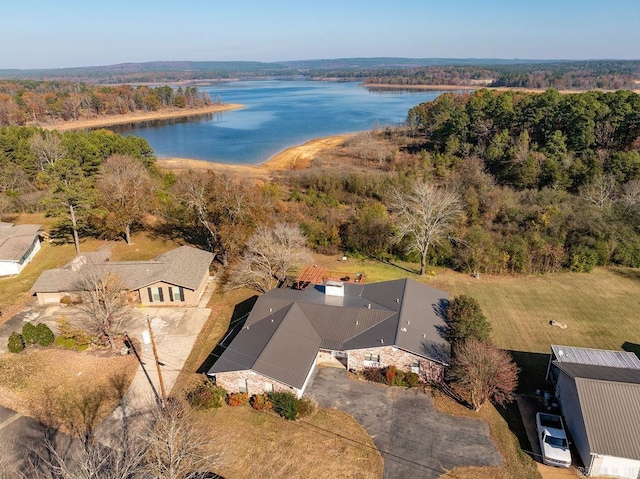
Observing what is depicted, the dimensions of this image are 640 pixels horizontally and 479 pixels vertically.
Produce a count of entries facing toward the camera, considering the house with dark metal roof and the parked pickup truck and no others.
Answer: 2

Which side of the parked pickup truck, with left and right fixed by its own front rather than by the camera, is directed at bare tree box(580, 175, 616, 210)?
back

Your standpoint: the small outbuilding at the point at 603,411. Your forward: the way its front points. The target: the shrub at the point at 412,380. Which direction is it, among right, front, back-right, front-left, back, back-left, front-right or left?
right

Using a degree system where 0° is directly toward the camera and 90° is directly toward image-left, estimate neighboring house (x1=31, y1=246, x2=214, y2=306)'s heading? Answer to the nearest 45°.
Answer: approximately 0°

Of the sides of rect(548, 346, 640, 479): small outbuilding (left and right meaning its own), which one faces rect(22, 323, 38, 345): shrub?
right

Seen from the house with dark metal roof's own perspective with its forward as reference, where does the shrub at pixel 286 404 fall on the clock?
The shrub is roughly at 1 o'clock from the house with dark metal roof.

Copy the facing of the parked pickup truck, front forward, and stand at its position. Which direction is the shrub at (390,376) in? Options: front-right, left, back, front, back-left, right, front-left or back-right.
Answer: right

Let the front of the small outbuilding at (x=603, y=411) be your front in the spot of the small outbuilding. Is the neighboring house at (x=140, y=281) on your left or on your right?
on your right

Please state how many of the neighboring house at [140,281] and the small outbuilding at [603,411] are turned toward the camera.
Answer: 2

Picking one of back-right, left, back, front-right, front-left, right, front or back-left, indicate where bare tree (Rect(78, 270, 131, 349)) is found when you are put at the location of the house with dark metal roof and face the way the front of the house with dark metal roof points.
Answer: right

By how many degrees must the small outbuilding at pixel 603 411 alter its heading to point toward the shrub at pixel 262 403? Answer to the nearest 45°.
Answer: approximately 45° to its right

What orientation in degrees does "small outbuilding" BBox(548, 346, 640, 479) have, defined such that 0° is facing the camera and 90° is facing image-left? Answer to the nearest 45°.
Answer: approximately 0°

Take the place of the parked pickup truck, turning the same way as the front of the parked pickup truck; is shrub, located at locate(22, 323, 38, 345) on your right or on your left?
on your right
